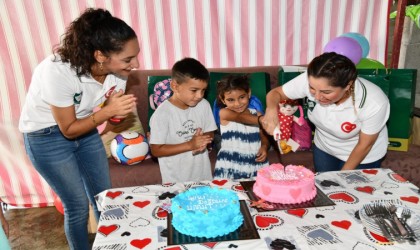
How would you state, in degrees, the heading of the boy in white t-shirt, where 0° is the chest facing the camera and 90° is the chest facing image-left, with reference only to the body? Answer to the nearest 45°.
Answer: approximately 315°

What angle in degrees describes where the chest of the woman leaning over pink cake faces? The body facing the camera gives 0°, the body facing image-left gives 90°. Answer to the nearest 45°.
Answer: approximately 45°

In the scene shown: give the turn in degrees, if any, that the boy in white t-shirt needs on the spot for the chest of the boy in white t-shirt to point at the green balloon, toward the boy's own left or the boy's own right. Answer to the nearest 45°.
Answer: approximately 90° to the boy's own left

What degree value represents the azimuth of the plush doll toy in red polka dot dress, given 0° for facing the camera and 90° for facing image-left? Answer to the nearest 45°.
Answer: approximately 0°

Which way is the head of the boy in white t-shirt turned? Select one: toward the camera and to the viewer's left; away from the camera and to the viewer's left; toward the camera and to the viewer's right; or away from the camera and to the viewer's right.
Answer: toward the camera and to the viewer's right

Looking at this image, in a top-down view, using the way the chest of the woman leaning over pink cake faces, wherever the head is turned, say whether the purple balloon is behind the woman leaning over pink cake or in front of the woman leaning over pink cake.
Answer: behind

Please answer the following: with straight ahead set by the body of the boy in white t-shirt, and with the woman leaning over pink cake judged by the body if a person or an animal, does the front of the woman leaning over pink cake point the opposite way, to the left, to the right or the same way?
to the right

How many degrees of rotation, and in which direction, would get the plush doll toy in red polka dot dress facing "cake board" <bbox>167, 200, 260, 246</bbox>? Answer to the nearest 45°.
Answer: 0° — it already faces it

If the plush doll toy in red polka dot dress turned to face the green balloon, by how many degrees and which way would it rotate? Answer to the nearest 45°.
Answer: approximately 135° to its left

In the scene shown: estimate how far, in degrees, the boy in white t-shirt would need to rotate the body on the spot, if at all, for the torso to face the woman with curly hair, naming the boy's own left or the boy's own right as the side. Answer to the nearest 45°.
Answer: approximately 90° to the boy's own right

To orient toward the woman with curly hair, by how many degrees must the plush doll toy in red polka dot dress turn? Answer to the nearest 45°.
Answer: approximately 45° to its right
